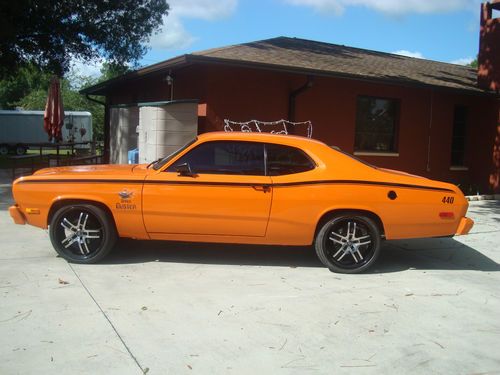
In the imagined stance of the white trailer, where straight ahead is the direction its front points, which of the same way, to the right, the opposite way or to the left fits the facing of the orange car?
the opposite way

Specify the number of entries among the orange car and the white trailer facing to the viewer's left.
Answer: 1

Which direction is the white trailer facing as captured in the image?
to the viewer's right

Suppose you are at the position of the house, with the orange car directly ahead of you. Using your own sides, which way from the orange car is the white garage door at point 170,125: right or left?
right

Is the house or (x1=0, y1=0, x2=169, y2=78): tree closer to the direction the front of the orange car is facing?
the tree

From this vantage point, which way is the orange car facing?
to the viewer's left

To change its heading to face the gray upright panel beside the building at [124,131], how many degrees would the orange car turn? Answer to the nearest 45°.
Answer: approximately 90° to its right
